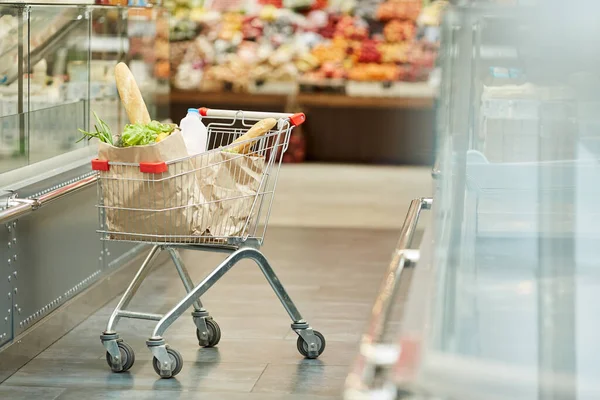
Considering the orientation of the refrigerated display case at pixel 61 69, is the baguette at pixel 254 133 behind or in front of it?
in front

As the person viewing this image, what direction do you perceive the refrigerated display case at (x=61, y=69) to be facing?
facing the viewer and to the right of the viewer

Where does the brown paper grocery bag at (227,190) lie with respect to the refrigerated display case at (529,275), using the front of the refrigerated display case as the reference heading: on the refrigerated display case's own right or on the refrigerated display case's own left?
on the refrigerated display case's own right

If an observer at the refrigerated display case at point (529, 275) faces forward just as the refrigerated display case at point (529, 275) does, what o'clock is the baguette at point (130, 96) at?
The baguette is roughly at 2 o'clock from the refrigerated display case.

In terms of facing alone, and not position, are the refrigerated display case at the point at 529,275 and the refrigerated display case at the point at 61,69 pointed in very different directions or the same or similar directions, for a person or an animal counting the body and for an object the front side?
very different directions

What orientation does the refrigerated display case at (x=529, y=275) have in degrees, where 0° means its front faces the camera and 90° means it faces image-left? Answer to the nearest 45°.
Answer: approximately 90°

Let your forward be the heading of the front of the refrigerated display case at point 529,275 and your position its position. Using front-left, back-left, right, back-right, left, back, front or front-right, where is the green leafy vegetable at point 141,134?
front-right

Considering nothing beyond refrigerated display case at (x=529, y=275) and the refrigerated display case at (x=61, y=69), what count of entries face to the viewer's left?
1

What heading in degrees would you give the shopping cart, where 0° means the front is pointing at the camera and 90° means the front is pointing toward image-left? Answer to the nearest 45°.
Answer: approximately 45°

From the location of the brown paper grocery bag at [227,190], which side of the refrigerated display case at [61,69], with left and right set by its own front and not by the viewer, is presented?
front

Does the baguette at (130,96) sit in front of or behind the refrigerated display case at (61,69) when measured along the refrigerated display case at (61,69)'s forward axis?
in front
